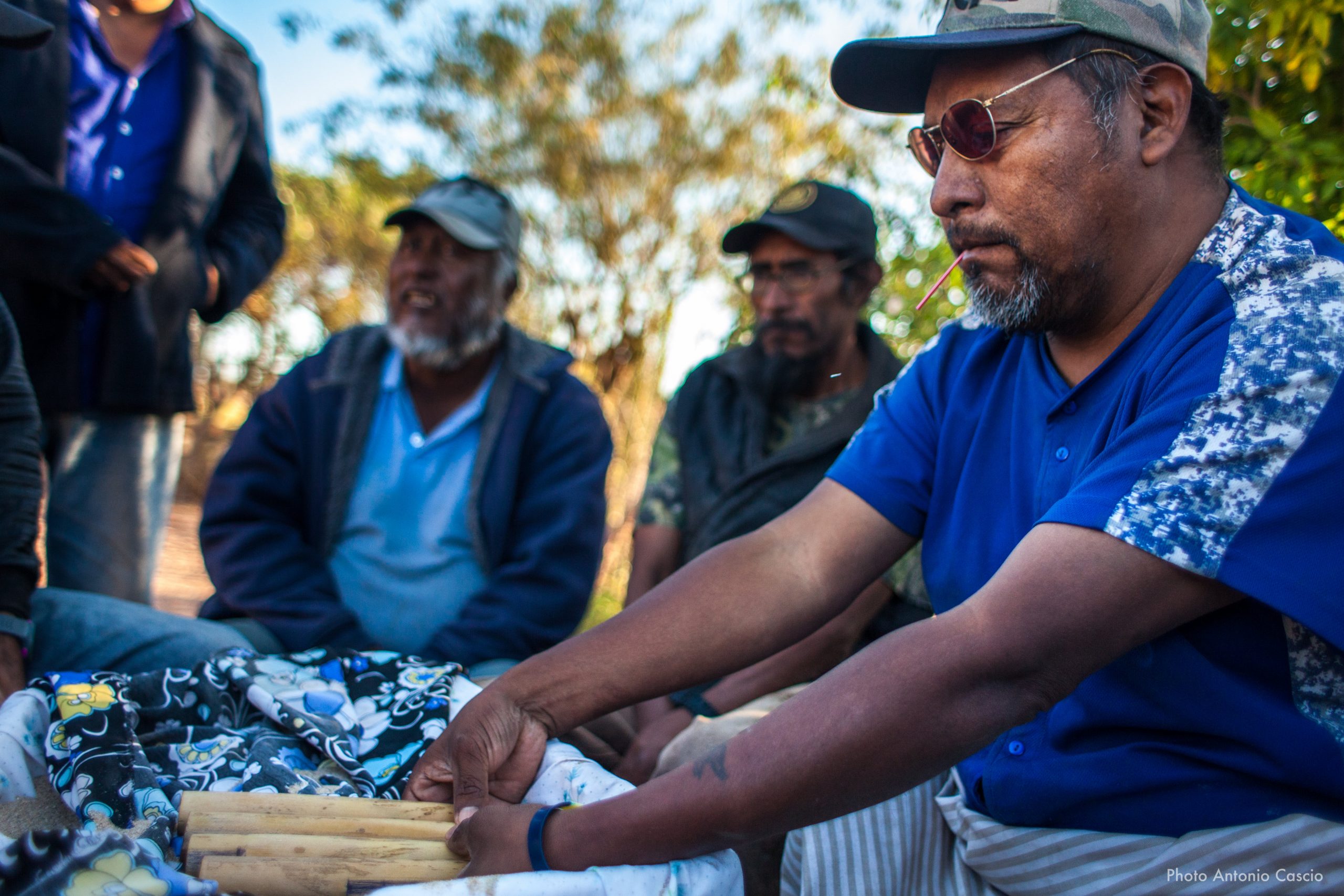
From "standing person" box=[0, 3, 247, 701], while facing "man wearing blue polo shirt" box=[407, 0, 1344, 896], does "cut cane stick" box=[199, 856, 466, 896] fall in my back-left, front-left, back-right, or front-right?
front-right

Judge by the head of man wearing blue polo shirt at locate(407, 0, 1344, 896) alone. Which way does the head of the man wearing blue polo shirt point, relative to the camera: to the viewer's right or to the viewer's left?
to the viewer's left

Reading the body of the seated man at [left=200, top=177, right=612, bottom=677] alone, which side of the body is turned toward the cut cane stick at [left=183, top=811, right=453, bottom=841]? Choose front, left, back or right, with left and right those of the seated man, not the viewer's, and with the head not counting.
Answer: front

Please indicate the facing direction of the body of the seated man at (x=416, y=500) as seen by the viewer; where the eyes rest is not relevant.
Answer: toward the camera

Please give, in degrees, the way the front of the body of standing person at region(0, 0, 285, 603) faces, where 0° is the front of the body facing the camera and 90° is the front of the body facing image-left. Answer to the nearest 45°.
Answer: approximately 0°

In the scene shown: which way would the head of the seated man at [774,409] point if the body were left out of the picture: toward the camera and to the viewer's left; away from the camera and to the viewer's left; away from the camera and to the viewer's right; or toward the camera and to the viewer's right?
toward the camera and to the viewer's left

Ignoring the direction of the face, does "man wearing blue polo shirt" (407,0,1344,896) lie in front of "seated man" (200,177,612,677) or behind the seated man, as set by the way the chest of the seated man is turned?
in front

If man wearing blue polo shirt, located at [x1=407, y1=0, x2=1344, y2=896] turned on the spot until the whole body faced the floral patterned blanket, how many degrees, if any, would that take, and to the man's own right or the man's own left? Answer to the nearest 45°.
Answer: approximately 45° to the man's own right
